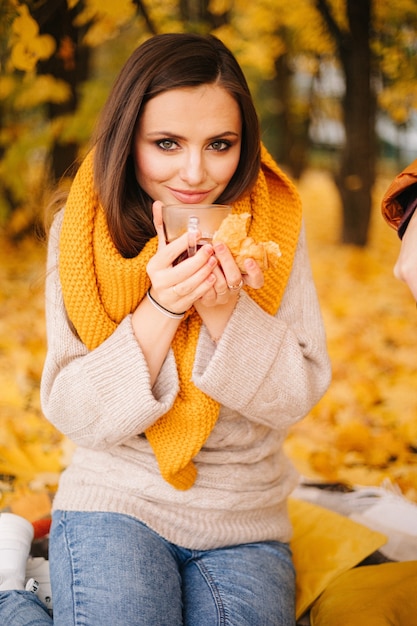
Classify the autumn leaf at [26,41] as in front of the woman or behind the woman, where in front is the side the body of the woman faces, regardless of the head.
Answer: behind

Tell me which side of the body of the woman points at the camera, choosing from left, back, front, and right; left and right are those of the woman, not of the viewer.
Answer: front

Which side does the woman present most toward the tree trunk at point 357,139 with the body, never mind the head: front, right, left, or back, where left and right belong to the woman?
back

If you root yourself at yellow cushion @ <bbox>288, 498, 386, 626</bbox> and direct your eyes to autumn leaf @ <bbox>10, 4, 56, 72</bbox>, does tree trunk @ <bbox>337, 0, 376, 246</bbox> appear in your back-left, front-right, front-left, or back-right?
front-right
